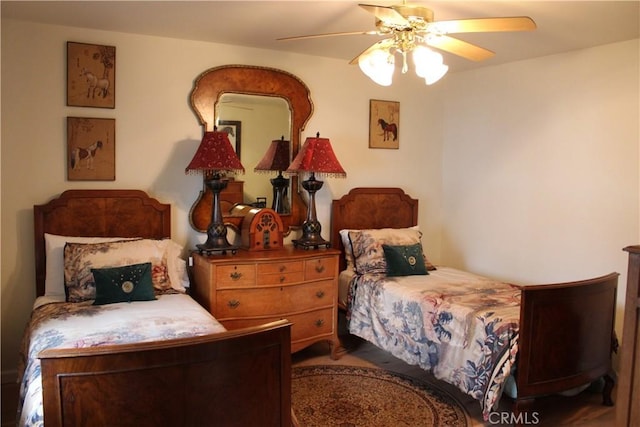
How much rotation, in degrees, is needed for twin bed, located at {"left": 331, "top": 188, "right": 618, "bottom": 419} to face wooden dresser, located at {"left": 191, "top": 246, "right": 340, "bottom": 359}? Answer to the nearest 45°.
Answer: approximately 135° to its right

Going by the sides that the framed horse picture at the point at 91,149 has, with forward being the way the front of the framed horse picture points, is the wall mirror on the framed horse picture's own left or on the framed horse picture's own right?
on the framed horse picture's own left

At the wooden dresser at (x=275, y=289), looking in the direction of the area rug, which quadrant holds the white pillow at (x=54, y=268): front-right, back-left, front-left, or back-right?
back-right

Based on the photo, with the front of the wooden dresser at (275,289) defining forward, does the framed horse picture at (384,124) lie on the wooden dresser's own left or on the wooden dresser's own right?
on the wooden dresser's own left

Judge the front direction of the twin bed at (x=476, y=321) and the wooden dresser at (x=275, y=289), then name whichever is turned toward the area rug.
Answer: the wooden dresser

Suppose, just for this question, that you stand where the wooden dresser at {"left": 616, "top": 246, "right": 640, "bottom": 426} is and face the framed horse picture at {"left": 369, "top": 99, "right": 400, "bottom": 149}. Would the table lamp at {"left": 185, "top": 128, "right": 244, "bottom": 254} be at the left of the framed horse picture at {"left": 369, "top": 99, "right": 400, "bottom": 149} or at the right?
left

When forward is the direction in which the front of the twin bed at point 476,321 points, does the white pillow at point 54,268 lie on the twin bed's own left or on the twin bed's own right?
on the twin bed's own right
